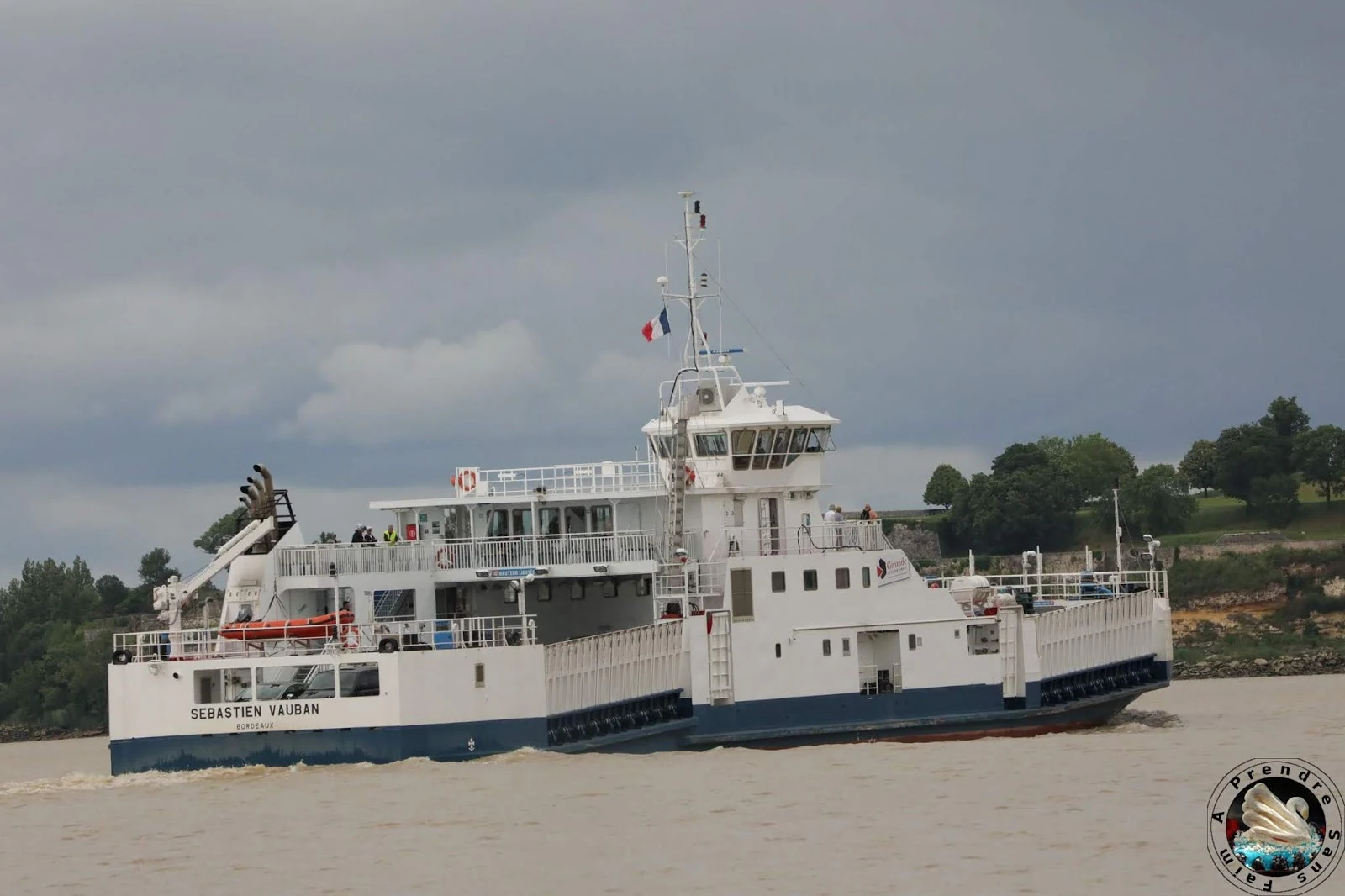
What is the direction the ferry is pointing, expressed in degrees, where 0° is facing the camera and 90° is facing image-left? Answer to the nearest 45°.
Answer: approximately 225°
